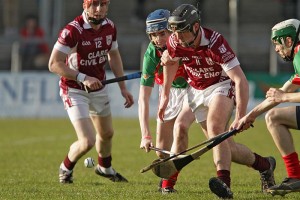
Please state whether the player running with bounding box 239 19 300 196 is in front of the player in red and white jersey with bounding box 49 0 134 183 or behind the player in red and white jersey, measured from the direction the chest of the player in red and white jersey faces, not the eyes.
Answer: in front

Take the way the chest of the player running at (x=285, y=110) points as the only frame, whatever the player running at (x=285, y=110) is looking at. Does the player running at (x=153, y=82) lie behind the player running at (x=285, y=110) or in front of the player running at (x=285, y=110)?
in front

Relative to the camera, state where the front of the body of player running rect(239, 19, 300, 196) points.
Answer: to the viewer's left

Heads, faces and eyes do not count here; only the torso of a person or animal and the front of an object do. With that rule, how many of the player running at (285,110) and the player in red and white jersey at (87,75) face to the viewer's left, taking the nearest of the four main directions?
1

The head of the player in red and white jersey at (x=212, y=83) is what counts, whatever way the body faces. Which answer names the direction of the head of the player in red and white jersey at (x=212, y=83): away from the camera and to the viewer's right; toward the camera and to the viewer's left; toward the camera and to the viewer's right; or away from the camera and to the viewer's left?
toward the camera and to the viewer's left
